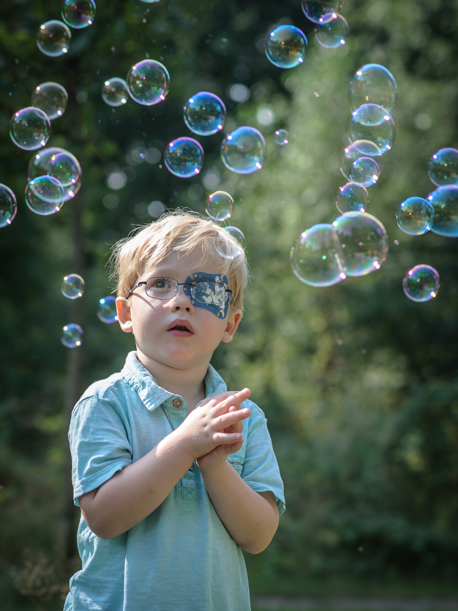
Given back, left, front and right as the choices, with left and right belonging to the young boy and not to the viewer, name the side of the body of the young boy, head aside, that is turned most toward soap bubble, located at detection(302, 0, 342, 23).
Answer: back

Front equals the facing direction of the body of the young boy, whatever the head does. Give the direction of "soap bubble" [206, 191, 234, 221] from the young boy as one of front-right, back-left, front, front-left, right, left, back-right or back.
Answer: back

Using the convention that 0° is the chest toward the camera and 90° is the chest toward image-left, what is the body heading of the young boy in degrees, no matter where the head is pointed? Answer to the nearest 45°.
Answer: approximately 0°

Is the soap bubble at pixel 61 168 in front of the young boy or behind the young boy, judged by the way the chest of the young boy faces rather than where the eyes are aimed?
behind

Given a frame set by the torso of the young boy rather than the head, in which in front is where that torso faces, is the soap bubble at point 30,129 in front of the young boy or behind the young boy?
behind

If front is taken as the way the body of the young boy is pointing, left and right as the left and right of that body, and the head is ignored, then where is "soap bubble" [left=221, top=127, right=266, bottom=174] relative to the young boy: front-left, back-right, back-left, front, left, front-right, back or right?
back
